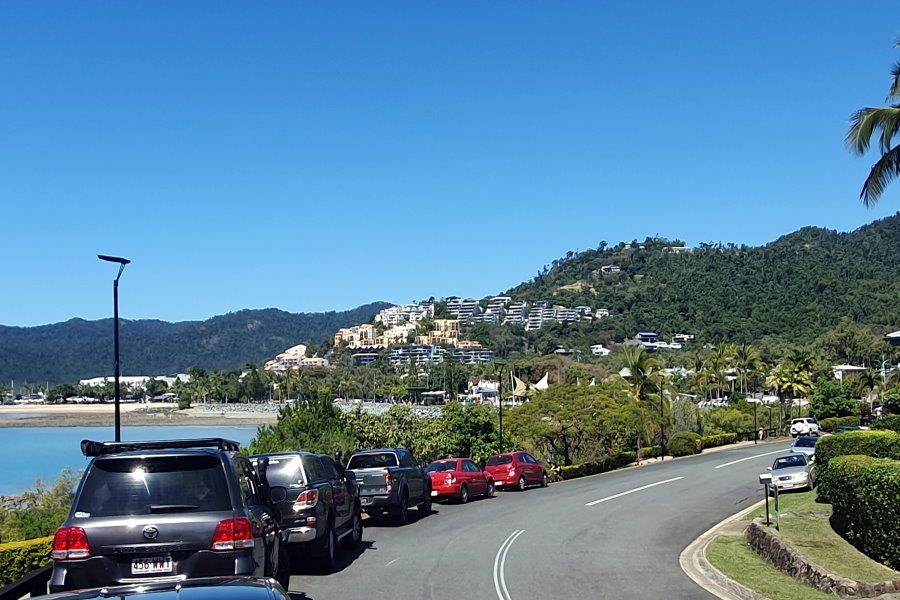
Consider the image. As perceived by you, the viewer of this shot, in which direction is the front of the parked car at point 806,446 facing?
facing the viewer and to the left of the viewer

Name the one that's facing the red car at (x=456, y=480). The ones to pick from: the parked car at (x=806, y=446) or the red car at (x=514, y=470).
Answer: the parked car

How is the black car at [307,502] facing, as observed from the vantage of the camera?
facing away from the viewer and to the right of the viewer

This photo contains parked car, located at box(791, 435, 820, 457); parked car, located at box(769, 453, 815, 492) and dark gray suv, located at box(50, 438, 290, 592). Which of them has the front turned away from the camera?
the dark gray suv

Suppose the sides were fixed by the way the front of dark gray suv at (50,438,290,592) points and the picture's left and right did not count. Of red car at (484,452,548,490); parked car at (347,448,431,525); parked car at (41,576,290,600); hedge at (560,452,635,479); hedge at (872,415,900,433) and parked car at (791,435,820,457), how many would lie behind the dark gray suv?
1

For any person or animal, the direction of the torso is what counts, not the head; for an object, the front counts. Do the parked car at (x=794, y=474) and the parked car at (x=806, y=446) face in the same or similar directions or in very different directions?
same or similar directions

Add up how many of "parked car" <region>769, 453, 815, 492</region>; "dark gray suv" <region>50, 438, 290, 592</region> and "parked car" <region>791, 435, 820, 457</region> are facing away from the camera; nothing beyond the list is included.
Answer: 1

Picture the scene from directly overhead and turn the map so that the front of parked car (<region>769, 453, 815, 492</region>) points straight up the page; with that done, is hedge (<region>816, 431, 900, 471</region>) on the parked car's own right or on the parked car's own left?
on the parked car's own left

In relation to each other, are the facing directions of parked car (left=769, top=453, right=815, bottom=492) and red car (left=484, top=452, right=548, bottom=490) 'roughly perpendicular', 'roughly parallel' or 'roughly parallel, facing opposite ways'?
roughly parallel, facing opposite ways

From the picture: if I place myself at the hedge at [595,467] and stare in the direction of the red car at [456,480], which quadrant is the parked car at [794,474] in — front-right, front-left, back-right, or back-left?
front-left

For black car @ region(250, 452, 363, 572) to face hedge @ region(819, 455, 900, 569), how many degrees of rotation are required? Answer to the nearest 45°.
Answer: approximately 45° to its right

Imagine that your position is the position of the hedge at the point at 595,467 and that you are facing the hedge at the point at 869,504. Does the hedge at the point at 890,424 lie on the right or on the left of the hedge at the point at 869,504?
left

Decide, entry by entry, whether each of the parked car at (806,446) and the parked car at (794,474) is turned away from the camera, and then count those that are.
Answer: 0

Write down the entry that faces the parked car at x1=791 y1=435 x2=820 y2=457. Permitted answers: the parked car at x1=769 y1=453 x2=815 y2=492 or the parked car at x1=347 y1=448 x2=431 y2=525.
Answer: the parked car at x1=347 y1=448 x2=431 y2=525

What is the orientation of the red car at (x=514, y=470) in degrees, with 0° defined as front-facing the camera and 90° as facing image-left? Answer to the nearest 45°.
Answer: approximately 225°

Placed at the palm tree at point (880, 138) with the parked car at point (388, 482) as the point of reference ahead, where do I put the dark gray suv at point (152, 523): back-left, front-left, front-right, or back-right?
front-left

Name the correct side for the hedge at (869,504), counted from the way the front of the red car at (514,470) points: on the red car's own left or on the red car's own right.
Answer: on the red car's own right

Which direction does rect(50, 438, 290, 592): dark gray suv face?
away from the camera

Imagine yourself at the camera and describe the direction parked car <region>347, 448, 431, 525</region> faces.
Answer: facing away from the viewer and to the right of the viewer

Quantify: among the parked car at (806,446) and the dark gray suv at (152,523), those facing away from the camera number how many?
1
